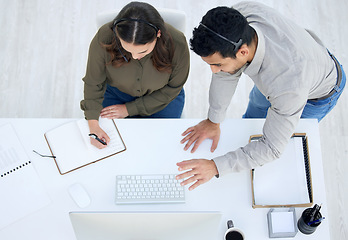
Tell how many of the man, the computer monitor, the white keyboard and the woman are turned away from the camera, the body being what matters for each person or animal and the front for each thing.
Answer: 2

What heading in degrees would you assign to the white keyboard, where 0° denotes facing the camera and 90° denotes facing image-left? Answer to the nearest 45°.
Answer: approximately 180°

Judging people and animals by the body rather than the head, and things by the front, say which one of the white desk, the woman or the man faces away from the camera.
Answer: the white desk

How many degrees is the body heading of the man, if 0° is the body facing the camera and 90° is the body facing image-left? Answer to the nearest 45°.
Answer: approximately 45°

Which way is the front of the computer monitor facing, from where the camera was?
facing away from the viewer

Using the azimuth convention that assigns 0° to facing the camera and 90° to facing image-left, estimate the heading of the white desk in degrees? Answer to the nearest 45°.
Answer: approximately 180°
